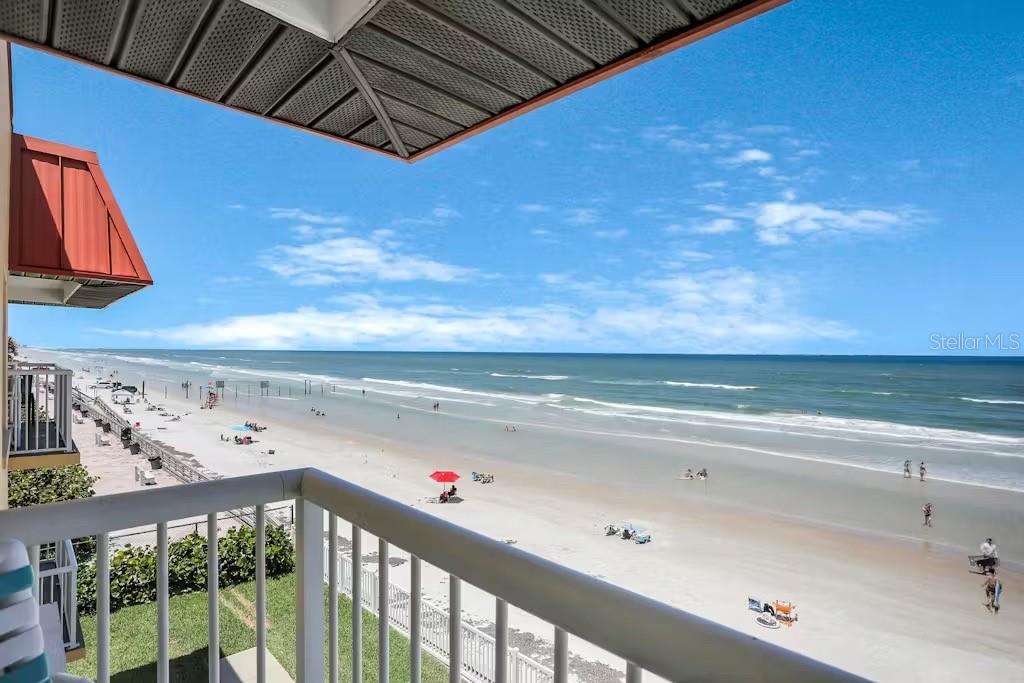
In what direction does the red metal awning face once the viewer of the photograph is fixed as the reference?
facing to the right of the viewer

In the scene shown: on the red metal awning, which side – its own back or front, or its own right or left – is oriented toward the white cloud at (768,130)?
front

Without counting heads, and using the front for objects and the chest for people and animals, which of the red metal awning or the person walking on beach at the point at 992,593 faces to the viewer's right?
the red metal awning
